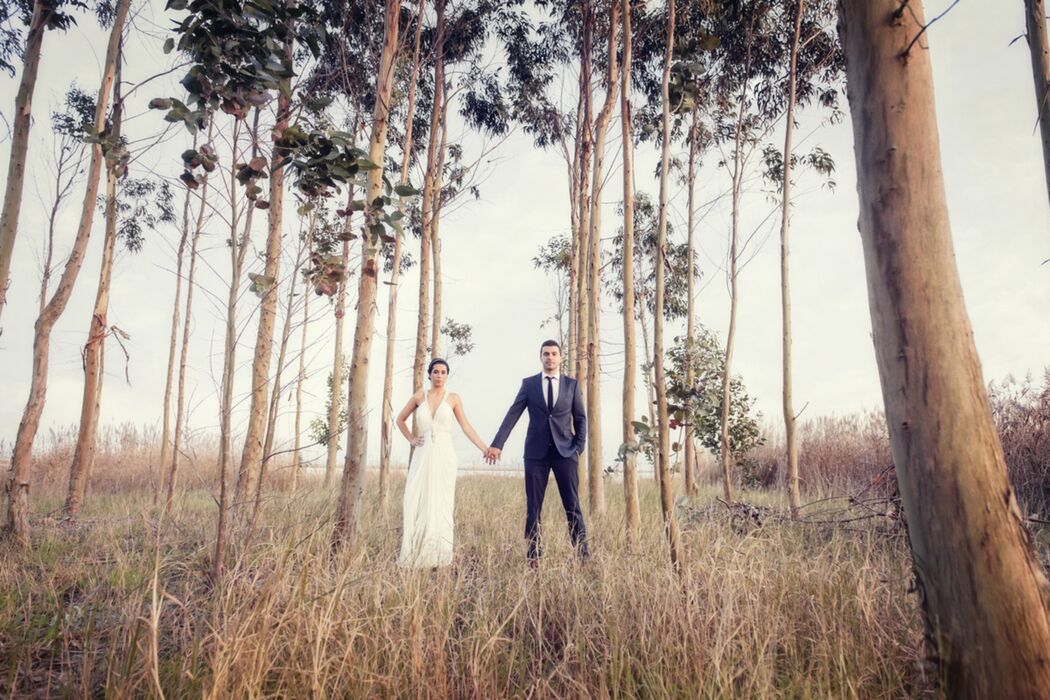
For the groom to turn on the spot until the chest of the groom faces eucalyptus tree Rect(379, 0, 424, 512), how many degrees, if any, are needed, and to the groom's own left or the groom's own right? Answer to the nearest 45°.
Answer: approximately 135° to the groom's own right

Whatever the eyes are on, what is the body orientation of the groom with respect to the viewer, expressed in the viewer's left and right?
facing the viewer

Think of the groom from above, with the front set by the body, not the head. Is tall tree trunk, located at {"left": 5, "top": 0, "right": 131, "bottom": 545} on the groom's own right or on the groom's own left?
on the groom's own right

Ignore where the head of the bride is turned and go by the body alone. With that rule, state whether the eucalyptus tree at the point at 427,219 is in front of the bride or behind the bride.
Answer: behind

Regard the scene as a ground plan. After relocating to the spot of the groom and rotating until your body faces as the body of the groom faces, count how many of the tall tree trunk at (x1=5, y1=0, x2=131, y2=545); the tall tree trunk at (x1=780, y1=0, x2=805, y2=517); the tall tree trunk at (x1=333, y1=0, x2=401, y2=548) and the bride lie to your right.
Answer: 3

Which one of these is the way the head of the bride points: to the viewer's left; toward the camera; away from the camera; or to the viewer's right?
toward the camera

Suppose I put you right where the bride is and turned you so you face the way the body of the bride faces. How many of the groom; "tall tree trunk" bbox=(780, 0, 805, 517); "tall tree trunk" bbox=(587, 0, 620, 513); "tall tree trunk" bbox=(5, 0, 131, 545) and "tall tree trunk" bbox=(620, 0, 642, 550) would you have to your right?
1

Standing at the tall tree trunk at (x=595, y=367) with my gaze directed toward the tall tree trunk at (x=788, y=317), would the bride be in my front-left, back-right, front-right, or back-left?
back-right

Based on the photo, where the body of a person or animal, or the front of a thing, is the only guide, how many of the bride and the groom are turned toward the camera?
2

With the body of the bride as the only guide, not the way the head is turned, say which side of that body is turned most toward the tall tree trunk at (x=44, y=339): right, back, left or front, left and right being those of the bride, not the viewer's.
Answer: right

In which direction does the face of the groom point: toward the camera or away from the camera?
toward the camera

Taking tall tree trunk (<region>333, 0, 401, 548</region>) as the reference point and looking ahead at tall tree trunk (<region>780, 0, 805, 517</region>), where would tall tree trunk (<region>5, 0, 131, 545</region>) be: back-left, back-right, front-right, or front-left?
back-left

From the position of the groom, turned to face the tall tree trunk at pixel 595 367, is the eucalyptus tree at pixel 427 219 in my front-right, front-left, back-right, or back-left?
front-left

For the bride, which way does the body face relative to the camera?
toward the camera
